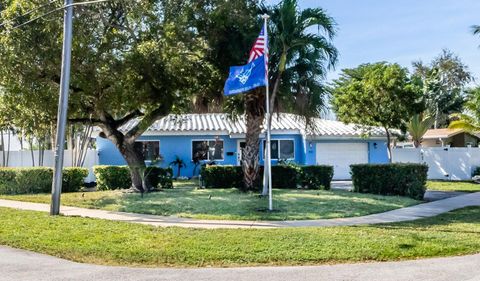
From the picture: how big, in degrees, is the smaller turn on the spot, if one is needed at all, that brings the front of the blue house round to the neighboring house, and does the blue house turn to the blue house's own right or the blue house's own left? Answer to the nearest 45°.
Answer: approximately 135° to the blue house's own left

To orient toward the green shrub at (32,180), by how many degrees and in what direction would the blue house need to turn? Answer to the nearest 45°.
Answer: approximately 45° to its right

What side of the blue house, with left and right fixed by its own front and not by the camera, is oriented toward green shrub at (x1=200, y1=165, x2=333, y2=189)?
front

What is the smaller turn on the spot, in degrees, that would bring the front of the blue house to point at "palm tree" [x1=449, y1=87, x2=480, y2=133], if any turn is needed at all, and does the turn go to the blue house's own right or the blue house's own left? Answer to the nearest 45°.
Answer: approximately 90° to the blue house's own left

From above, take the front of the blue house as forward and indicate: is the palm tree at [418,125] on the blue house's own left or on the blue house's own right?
on the blue house's own left

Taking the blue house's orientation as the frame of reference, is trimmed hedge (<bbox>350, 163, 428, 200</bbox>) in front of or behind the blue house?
in front

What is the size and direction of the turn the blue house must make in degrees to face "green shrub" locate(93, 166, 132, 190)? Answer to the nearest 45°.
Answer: approximately 45° to its right

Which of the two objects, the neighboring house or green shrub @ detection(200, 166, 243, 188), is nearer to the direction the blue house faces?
the green shrub

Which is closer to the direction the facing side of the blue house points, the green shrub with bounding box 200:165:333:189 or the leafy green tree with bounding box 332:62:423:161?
the green shrub

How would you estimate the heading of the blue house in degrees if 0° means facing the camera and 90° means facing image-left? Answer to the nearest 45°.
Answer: approximately 0°

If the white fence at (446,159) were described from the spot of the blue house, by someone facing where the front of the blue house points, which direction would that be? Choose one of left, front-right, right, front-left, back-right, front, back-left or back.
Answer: left

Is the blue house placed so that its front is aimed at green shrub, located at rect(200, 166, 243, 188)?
yes
